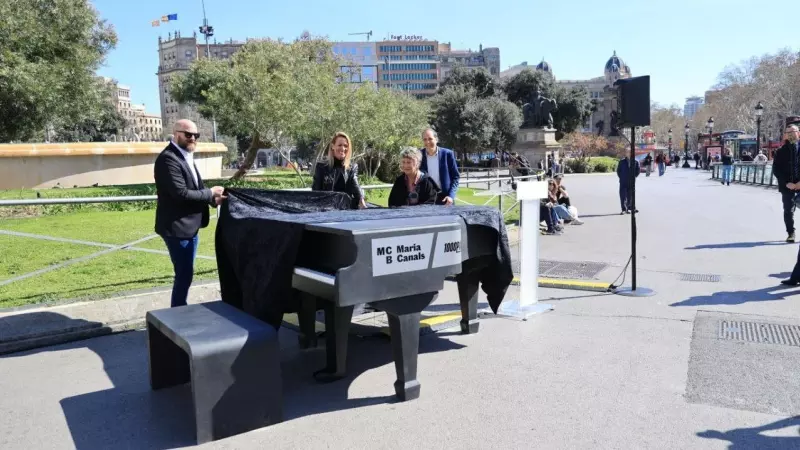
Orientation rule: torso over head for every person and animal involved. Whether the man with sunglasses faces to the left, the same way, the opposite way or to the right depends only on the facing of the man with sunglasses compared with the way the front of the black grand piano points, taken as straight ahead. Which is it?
to the left

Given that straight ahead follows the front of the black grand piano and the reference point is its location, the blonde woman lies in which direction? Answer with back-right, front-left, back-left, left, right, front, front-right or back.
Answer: back-right

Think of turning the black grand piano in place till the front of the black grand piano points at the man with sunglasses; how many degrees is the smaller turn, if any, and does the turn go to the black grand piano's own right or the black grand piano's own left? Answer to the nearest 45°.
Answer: approximately 90° to the black grand piano's own right

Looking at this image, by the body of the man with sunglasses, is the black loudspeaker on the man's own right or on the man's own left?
on the man's own left

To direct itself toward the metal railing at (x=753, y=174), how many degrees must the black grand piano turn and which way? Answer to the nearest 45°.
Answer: approximately 180°

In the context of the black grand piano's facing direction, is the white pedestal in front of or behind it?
behind

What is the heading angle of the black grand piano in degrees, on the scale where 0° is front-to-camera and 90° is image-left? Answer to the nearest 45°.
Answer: approximately 45°

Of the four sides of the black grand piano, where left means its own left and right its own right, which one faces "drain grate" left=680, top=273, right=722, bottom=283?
back

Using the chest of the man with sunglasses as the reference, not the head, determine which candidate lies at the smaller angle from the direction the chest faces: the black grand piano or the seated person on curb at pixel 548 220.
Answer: the black grand piano

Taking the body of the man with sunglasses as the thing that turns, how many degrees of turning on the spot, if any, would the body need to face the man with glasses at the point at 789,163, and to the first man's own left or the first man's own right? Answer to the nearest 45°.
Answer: approximately 45° to the first man's own left

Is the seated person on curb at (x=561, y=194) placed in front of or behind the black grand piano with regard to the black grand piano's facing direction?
behind
